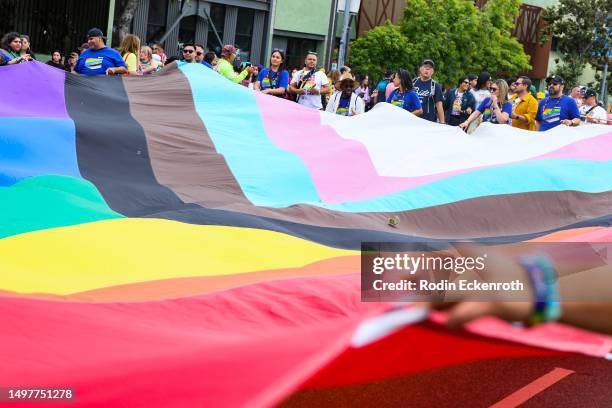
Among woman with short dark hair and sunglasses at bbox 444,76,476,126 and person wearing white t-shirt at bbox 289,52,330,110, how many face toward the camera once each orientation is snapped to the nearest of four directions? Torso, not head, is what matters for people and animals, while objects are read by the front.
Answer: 2

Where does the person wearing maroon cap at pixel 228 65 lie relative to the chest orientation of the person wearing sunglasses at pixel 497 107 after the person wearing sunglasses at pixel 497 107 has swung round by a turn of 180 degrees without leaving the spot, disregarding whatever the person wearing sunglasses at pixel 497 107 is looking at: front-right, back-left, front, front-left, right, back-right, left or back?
back-left

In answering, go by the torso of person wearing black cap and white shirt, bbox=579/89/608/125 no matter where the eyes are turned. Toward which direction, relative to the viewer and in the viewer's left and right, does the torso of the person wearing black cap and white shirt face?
facing the viewer and to the left of the viewer

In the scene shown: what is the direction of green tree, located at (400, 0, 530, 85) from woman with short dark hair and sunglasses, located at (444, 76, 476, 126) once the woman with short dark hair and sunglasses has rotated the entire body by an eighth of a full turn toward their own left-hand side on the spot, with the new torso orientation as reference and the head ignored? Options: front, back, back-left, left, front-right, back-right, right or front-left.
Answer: back-left

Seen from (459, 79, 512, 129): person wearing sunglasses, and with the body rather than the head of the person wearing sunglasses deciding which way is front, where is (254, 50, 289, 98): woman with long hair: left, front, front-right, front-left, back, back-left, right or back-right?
front-right

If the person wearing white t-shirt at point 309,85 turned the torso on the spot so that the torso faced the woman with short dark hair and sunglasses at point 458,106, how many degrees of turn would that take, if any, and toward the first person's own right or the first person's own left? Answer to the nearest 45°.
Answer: approximately 135° to the first person's own left

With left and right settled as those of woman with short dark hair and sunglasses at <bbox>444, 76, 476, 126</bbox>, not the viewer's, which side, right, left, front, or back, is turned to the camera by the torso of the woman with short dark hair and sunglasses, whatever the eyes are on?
front

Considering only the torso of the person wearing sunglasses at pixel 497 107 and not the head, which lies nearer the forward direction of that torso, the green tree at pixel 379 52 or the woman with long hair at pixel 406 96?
the woman with long hair

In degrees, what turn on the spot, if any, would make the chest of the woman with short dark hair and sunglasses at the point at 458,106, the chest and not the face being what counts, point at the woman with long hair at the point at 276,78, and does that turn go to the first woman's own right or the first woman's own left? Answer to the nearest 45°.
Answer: approximately 45° to the first woman's own right

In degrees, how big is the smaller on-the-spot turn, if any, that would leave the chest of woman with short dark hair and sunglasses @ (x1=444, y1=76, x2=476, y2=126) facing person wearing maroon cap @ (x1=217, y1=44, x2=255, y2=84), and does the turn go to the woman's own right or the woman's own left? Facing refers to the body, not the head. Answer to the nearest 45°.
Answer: approximately 90° to the woman's own right

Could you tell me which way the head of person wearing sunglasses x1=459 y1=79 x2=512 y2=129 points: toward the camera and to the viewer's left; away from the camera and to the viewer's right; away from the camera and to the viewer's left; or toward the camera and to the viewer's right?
toward the camera and to the viewer's left

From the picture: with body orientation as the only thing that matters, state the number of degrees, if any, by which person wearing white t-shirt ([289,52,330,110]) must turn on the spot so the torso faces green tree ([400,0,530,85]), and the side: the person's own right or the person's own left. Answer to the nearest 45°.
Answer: approximately 180°

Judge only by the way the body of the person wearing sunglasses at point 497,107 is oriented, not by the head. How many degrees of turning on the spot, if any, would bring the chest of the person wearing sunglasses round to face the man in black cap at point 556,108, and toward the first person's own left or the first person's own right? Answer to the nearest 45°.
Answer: approximately 90° to the first person's own left

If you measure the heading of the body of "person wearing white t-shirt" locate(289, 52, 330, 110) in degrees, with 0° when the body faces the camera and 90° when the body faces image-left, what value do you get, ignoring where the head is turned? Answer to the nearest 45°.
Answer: approximately 0°
